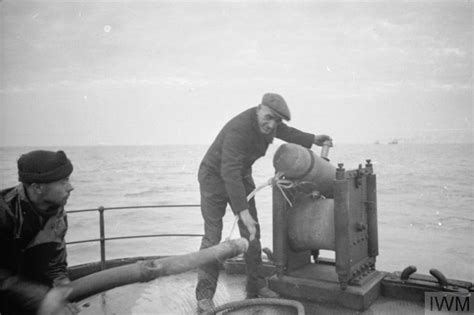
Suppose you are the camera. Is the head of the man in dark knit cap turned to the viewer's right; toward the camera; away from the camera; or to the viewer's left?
to the viewer's right

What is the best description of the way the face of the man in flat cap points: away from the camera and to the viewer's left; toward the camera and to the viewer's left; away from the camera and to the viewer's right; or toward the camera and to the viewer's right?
toward the camera and to the viewer's right

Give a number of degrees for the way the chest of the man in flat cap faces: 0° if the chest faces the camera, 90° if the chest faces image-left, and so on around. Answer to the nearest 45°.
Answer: approximately 315°
